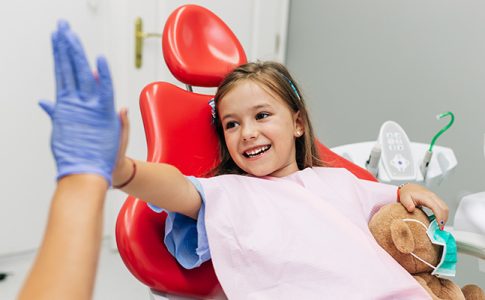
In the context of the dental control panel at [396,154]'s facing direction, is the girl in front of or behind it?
in front

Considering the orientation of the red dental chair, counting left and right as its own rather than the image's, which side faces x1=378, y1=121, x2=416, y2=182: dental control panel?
left

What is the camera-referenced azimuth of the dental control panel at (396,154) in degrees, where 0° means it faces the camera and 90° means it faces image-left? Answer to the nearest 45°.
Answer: approximately 0°

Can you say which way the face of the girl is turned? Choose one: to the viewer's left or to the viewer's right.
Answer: to the viewer's left

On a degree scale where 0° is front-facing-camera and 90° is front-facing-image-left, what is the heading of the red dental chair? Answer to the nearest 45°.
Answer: approximately 315°

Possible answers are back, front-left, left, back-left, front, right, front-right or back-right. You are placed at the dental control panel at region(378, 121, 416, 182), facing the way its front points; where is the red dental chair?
front-right

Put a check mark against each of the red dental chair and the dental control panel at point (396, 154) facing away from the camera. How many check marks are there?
0
